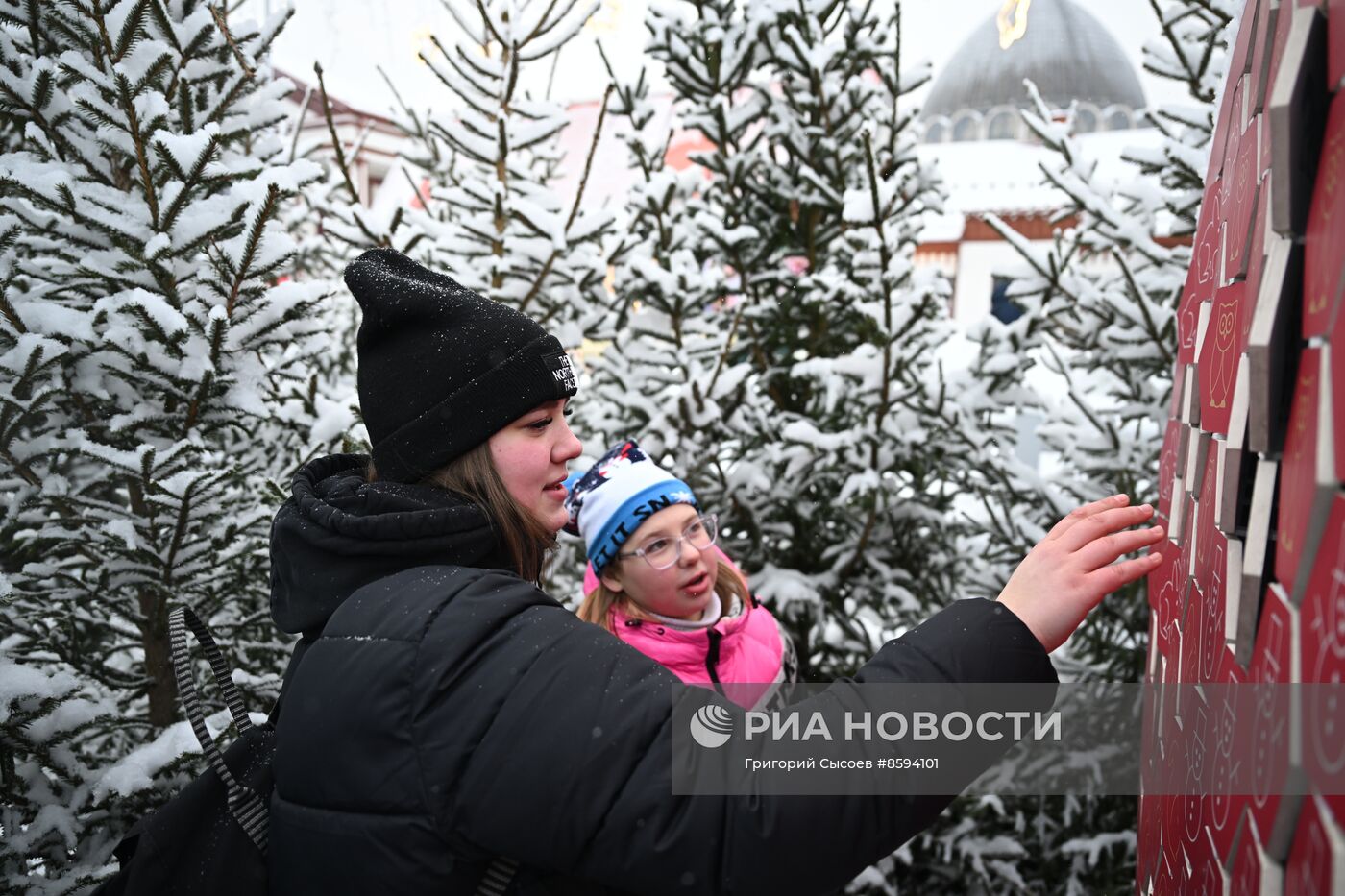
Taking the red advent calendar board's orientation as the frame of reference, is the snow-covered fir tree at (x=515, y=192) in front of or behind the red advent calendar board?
in front

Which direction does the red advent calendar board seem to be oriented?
to the viewer's left

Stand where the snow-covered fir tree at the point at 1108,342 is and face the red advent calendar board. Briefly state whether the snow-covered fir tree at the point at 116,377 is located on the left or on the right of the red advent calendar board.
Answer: right

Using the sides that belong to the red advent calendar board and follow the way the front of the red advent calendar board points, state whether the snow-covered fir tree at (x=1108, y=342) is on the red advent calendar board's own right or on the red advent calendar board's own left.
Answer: on the red advent calendar board's own right

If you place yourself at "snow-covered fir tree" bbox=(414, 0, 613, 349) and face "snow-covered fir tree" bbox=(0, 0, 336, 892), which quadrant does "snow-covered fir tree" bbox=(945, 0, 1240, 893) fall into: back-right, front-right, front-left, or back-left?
back-left

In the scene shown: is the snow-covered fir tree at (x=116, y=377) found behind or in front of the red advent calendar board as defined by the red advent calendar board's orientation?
in front
